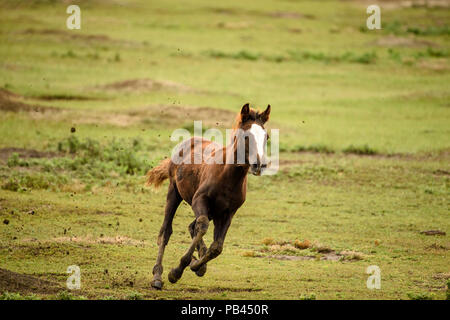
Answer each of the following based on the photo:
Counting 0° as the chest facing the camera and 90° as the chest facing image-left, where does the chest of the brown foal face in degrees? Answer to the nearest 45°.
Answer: approximately 315°

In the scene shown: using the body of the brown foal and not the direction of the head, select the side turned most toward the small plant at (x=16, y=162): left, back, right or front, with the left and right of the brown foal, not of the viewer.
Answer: back

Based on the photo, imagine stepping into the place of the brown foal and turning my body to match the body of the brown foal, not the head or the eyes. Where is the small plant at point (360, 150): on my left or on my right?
on my left
